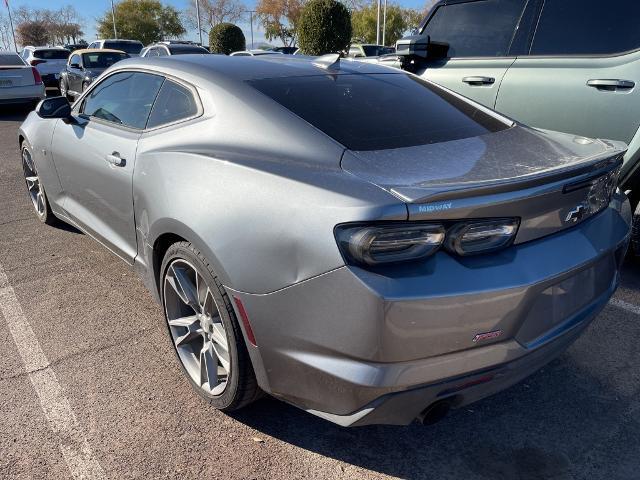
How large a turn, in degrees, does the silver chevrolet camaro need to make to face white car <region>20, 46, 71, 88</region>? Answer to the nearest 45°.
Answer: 0° — it already faces it

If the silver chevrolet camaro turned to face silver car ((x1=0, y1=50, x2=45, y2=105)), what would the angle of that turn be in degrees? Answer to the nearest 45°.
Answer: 0° — it already faces it

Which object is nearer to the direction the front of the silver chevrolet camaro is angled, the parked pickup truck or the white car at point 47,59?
the white car

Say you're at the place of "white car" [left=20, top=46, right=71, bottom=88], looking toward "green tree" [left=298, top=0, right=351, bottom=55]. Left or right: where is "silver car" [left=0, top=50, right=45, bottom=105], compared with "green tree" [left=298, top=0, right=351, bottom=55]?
right

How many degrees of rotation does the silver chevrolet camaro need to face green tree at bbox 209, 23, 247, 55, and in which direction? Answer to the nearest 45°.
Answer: approximately 45° to its right

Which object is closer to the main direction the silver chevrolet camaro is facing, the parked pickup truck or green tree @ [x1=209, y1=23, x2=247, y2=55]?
the green tree

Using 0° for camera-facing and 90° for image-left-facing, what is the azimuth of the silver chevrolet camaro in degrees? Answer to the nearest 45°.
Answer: approximately 135°

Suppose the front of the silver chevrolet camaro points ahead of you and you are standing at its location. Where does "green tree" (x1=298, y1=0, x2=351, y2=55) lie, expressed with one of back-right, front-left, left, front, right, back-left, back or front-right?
front-right

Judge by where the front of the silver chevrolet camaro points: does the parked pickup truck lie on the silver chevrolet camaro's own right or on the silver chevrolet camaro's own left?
on the silver chevrolet camaro's own right

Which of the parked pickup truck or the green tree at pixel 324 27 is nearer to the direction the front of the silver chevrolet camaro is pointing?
the green tree
